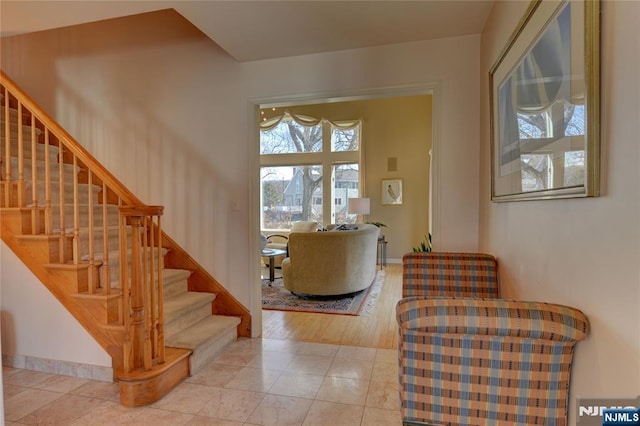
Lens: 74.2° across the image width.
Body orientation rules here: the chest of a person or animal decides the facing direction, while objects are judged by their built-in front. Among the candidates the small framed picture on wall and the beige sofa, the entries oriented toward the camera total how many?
1

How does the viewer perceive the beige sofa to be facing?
facing away from the viewer and to the left of the viewer

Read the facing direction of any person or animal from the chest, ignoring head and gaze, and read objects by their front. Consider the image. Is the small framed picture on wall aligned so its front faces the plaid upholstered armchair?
yes

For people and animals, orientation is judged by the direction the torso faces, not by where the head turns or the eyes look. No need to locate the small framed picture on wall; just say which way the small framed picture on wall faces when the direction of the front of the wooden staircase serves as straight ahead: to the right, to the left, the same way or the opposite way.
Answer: to the right

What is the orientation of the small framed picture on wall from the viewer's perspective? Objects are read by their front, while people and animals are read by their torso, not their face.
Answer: toward the camera

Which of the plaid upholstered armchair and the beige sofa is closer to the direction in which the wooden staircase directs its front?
the plaid upholstered armchair

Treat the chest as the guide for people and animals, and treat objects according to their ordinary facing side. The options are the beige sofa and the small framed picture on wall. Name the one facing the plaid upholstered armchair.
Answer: the small framed picture on wall

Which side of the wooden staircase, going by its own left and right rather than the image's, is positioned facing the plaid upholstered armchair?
front

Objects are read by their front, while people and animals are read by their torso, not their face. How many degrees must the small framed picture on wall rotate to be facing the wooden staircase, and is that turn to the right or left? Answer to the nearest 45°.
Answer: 0° — it already faces it

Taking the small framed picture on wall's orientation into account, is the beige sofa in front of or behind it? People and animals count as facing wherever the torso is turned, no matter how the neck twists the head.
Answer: in front

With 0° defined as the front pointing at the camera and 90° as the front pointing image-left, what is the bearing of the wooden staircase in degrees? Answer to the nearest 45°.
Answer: approximately 315°
